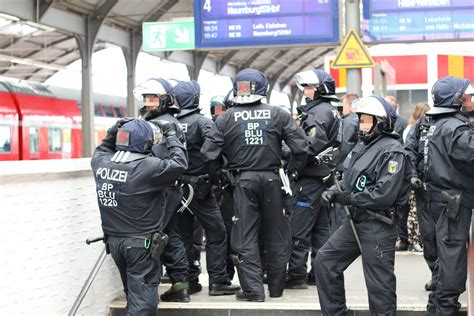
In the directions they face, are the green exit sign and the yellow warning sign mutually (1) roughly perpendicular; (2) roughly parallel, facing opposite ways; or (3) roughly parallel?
roughly parallel

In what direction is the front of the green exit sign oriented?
toward the camera

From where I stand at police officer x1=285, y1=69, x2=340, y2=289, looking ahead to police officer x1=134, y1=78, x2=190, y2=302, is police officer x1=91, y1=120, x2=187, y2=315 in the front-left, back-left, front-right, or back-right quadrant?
front-left

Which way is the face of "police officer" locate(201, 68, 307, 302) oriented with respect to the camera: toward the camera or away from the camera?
away from the camera

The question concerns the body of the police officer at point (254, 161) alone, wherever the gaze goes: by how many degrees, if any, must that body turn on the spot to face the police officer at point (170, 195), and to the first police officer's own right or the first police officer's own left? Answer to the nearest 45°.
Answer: approximately 90° to the first police officer's own left

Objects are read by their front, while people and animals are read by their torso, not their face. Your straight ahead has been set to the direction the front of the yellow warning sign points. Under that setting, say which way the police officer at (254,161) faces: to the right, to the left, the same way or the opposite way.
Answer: the opposite way

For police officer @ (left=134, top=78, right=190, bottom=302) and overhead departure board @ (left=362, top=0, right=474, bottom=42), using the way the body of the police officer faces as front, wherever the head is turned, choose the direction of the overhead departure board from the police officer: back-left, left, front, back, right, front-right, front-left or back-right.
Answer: back

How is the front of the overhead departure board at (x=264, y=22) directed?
toward the camera

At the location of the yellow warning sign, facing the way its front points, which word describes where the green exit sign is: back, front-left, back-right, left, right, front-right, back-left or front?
back-right

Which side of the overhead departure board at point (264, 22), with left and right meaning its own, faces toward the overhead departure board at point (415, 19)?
left

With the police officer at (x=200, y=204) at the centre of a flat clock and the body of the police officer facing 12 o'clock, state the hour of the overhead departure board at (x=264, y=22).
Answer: The overhead departure board is roughly at 11 o'clock from the police officer.

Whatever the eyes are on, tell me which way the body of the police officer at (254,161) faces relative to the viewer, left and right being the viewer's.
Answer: facing away from the viewer
